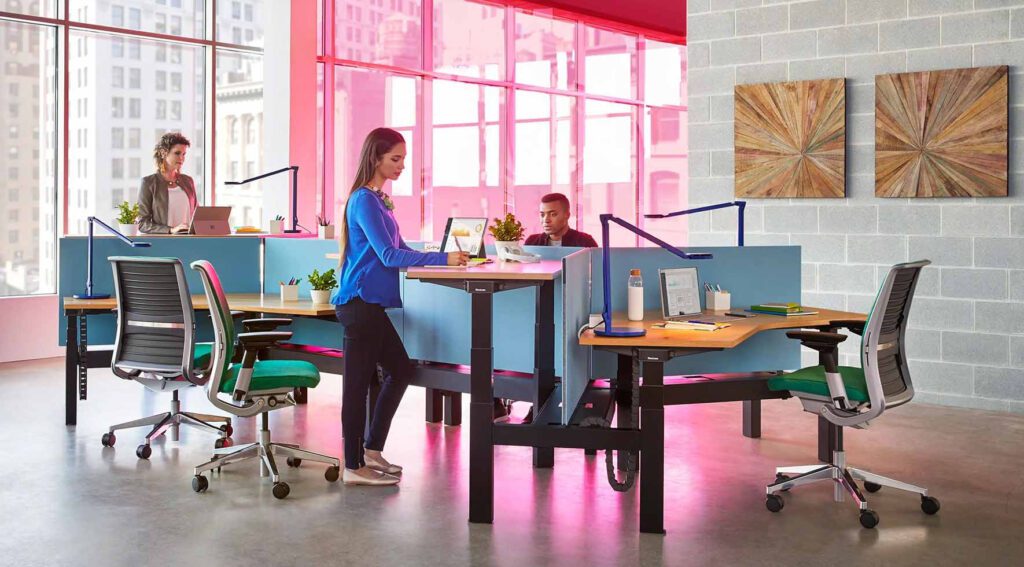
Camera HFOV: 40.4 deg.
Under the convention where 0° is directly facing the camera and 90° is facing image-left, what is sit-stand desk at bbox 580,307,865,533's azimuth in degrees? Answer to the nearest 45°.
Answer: approximately 315°

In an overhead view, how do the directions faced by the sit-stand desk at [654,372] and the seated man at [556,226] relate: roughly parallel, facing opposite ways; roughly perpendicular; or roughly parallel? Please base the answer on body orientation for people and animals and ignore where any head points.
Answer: roughly perpendicular

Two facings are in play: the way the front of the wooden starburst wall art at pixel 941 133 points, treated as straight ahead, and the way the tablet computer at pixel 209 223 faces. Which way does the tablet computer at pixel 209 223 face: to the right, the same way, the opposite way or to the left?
to the right

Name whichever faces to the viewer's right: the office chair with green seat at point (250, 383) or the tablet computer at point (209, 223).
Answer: the office chair with green seat

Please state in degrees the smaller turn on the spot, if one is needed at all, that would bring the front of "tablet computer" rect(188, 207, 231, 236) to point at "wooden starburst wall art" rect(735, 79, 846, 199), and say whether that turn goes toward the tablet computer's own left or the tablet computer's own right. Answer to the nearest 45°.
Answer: approximately 135° to the tablet computer's own right

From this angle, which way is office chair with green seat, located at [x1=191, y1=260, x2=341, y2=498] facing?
to the viewer's right

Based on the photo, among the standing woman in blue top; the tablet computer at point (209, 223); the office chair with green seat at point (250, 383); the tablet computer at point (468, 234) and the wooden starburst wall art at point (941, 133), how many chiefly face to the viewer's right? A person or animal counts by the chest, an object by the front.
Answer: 2

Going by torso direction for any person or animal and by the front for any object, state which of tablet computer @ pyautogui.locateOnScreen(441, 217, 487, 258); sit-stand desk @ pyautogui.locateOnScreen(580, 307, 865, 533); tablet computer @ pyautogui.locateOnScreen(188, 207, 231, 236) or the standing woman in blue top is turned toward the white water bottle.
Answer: the standing woman in blue top

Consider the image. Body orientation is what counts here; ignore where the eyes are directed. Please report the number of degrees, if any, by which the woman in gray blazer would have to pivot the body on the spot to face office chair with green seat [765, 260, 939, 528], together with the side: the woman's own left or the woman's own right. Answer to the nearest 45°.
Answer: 0° — they already face it

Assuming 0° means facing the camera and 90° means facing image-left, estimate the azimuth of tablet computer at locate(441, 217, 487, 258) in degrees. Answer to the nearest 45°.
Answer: approximately 45°

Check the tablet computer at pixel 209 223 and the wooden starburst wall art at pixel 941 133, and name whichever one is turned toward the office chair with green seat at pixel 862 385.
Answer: the wooden starburst wall art
